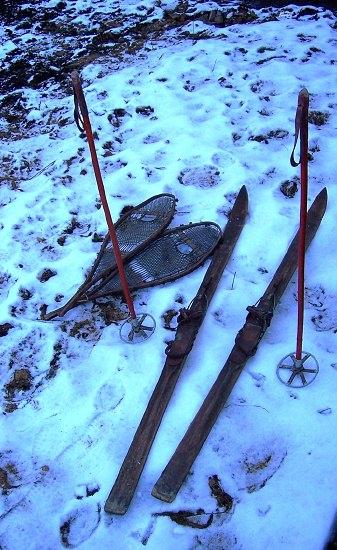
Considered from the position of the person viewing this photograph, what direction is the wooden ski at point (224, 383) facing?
facing away from the viewer and to the right of the viewer

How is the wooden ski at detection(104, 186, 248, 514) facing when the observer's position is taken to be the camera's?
facing away from the viewer and to the right of the viewer
